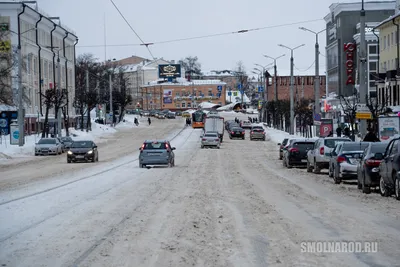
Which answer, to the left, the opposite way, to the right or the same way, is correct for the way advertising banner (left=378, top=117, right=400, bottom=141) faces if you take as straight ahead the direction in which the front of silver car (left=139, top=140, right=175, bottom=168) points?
the opposite way

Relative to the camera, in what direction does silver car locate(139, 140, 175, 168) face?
facing away from the viewer

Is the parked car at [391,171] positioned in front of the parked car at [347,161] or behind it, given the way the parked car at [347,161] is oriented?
behind

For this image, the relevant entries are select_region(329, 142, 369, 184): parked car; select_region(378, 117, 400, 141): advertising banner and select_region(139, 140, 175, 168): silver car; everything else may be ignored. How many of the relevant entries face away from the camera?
2

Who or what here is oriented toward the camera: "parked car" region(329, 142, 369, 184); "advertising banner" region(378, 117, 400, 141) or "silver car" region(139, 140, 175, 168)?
the advertising banner

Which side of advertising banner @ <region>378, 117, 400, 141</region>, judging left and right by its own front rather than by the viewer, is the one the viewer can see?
front

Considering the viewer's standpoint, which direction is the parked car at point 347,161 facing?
facing away from the viewer

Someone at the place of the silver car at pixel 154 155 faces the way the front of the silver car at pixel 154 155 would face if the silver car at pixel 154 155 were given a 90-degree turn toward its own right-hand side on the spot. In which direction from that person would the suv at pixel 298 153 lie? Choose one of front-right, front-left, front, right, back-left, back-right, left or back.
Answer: front

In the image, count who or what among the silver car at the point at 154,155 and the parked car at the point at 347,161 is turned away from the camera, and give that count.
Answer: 2

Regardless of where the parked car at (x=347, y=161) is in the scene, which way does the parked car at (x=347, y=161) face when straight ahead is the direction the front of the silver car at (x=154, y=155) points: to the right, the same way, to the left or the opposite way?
the same way

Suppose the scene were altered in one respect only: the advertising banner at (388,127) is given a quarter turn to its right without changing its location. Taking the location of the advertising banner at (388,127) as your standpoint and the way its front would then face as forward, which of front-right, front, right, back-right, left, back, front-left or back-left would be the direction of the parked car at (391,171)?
left

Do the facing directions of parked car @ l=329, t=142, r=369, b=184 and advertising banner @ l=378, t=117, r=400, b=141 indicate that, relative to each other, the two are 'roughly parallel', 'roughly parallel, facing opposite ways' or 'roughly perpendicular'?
roughly parallel, facing opposite ways
